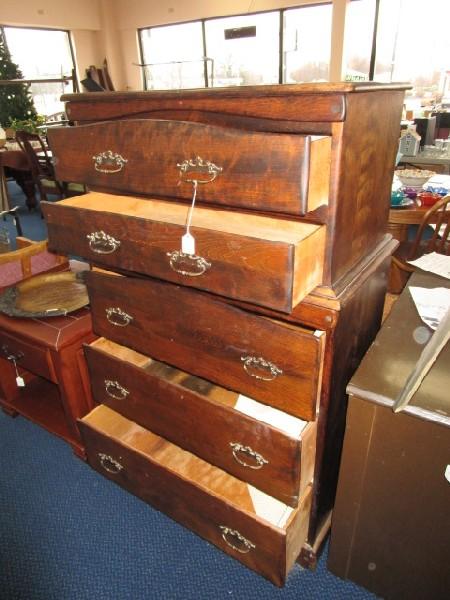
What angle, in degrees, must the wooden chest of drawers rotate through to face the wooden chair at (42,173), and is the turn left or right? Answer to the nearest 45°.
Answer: approximately 90° to its right

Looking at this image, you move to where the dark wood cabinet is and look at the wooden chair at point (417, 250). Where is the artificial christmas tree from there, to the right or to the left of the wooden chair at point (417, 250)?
left

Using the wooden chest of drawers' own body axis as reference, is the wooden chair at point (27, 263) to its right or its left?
on its right

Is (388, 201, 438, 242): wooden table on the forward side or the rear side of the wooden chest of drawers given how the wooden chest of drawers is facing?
on the rear side

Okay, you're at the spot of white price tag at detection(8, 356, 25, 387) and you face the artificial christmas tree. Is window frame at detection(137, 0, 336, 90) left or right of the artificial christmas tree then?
right

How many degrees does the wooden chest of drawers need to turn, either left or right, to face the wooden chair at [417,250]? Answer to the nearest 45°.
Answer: approximately 180°

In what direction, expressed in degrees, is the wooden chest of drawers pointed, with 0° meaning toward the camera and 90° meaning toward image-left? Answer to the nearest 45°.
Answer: approximately 45°

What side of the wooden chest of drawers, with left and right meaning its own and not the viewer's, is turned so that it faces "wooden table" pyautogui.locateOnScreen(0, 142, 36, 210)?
right

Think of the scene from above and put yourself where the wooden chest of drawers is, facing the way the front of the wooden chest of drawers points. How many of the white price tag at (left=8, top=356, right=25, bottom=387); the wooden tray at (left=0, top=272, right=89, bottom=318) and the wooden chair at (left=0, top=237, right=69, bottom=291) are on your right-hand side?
3

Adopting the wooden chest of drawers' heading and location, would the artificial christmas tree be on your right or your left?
on your right

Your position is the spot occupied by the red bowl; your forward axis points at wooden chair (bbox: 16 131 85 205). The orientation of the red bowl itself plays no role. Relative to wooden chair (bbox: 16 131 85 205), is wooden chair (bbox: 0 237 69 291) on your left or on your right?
left

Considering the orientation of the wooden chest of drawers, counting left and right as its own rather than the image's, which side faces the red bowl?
back

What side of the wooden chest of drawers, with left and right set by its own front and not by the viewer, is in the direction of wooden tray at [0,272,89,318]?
right
